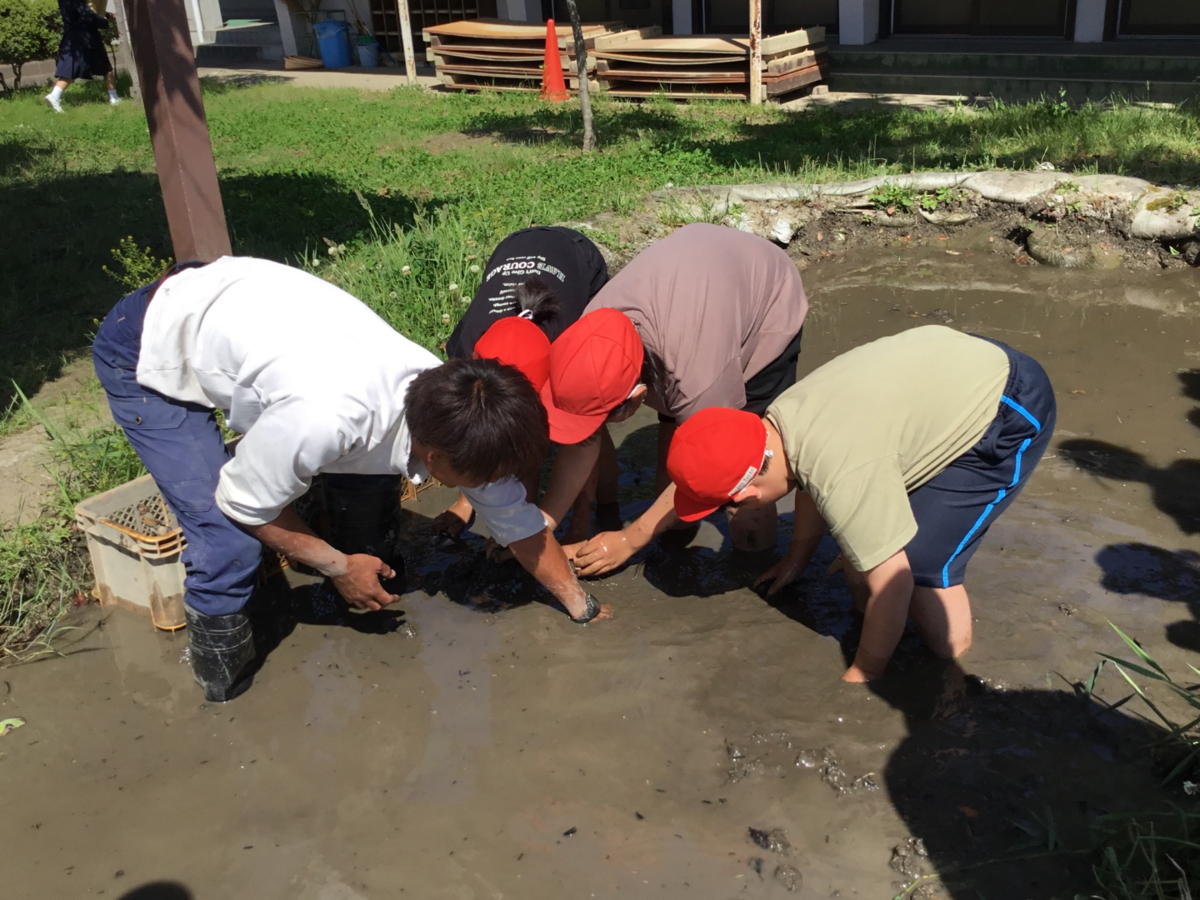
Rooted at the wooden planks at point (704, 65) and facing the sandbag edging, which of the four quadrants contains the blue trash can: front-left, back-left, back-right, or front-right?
back-right

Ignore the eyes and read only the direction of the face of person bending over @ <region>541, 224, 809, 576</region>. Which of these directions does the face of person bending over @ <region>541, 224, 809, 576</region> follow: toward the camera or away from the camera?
toward the camera

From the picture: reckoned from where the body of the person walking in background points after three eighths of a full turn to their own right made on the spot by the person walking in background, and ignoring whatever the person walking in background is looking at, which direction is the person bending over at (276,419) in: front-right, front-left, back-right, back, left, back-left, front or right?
back-right

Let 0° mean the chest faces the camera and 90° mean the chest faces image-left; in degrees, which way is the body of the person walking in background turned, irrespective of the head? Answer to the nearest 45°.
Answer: approximately 90°

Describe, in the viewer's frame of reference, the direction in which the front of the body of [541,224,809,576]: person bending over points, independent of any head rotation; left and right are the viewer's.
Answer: facing the viewer and to the left of the viewer

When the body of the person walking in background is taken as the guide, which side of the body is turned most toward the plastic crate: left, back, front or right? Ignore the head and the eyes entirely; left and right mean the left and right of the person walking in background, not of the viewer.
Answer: left

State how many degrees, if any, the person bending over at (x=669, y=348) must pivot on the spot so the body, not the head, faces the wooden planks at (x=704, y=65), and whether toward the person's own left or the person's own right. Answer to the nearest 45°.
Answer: approximately 135° to the person's own right

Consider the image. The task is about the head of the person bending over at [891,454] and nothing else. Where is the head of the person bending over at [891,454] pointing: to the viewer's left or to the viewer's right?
to the viewer's left

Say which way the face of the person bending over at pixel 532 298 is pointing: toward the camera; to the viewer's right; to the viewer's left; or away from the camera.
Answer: toward the camera

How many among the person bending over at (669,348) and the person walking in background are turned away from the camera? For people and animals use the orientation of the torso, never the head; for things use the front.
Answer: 0

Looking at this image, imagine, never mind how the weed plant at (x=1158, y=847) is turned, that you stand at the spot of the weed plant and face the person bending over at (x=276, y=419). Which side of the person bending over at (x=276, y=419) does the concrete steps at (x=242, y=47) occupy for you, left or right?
right

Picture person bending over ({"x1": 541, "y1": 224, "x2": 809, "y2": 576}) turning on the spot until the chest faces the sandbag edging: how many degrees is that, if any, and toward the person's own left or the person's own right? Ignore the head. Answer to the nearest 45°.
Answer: approximately 180°
